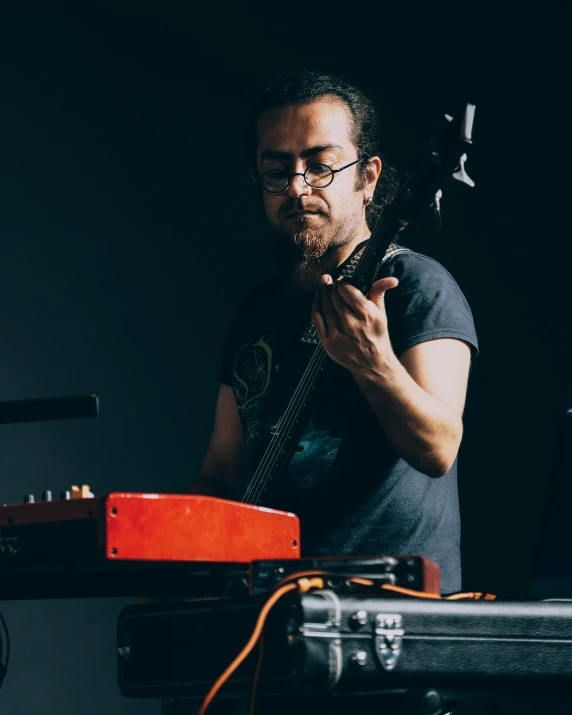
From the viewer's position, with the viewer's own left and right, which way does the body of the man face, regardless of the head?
facing the viewer and to the left of the viewer

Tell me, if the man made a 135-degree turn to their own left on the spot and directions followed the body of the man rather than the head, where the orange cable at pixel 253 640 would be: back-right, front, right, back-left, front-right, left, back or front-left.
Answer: right
